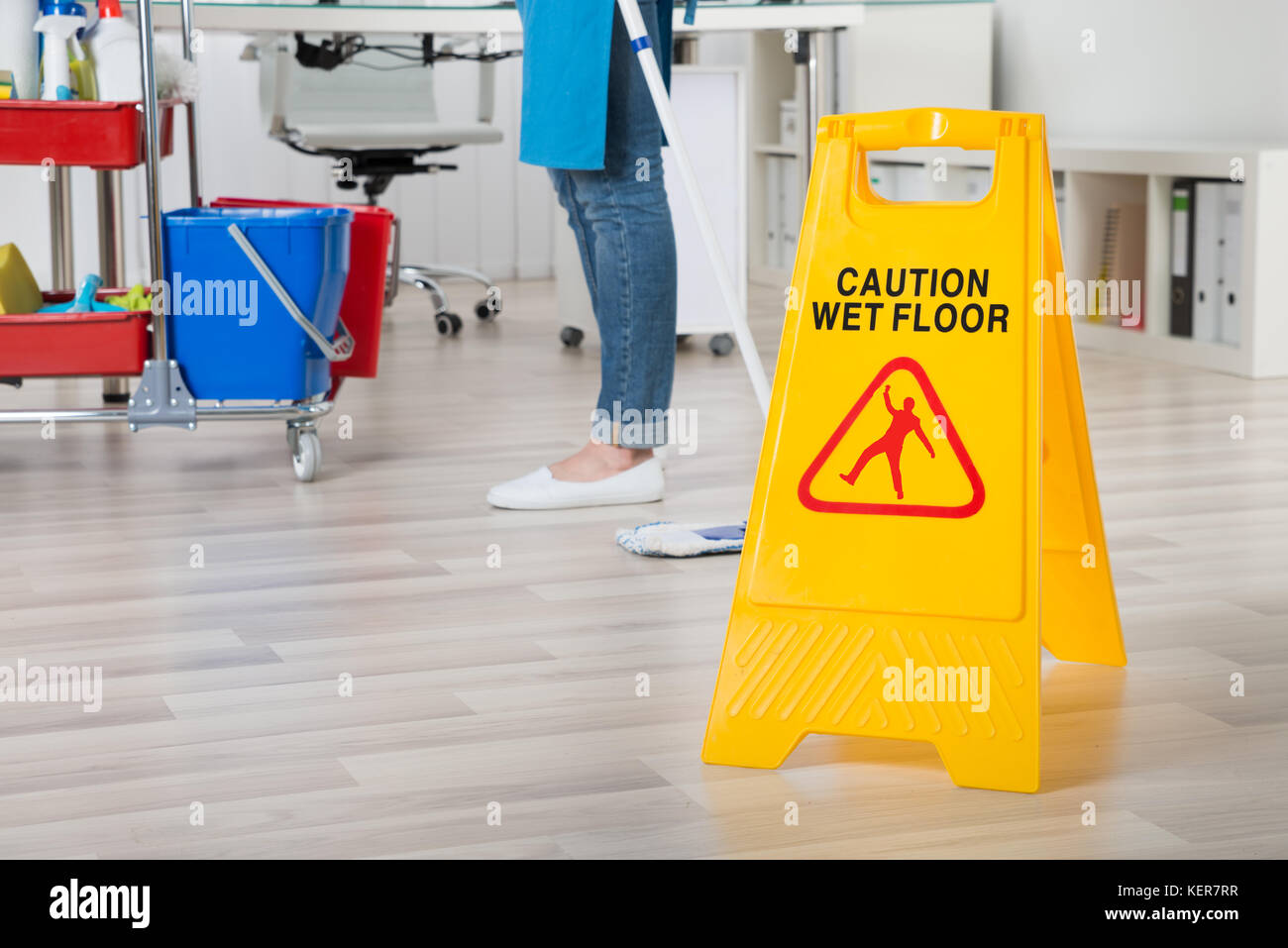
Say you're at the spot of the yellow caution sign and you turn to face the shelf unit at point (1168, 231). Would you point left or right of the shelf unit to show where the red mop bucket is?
left

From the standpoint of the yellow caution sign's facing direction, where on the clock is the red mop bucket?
The red mop bucket is roughly at 5 o'clock from the yellow caution sign.

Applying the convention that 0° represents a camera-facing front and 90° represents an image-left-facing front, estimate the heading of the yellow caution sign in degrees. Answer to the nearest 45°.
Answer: approximately 0°

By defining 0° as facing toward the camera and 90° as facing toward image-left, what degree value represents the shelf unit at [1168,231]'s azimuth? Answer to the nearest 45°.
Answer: approximately 45°
